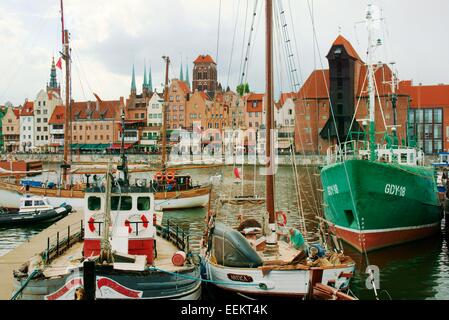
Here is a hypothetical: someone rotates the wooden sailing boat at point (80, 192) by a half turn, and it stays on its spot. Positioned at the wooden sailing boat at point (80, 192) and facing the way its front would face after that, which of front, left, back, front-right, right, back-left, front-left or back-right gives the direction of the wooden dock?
right

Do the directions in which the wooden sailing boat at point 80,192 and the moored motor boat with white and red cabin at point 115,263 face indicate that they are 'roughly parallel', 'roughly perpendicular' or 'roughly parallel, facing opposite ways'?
roughly perpendicular

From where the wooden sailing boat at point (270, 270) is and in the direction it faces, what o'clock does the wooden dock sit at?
The wooden dock is roughly at 5 o'clock from the wooden sailing boat.

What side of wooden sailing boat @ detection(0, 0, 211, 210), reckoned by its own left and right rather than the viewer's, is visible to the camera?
left

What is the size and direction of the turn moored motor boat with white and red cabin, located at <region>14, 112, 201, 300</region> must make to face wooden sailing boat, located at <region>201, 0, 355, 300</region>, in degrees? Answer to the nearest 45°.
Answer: approximately 90° to its left

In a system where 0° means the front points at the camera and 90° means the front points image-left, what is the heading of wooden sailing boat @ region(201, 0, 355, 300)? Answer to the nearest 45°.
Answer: approximately 315°

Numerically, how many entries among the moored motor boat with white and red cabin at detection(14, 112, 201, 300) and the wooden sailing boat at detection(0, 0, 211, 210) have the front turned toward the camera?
1

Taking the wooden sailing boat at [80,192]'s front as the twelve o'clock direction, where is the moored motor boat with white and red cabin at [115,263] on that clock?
the moored motor boat with white and red cabin at [115,263] is roughly at 9 o'clock from the wooden sailing boat at [80,192].
